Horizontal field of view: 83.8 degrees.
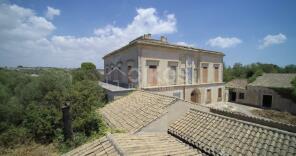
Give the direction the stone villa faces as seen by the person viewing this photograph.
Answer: facing the viewer and to the right of the viewer

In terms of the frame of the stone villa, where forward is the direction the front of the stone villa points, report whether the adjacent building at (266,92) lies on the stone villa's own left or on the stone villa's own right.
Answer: on the stone villa's own left

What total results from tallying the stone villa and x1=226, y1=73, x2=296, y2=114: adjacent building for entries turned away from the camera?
0

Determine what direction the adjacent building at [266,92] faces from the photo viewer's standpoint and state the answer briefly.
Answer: facing the viewer and to the left of the viewer
